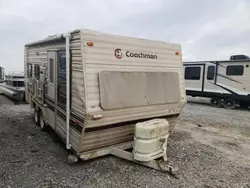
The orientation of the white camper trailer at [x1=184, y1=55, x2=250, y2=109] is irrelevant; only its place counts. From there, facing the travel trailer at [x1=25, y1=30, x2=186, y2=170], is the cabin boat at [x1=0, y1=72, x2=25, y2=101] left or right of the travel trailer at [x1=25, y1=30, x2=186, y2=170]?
right

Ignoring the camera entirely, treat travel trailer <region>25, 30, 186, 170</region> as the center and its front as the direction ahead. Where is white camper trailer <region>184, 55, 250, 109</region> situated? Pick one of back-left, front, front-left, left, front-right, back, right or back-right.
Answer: left

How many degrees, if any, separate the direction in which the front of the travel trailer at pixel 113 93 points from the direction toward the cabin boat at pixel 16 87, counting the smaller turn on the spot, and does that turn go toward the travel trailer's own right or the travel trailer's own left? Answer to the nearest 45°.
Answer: approximately 180°

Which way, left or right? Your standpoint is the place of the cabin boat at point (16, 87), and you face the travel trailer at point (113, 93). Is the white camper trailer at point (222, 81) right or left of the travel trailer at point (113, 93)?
left

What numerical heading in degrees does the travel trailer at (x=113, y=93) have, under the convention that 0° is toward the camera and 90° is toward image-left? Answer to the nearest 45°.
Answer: approximately 315°
